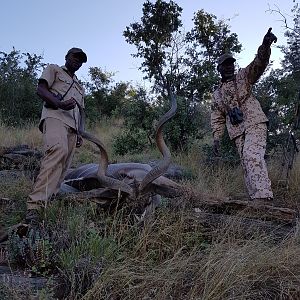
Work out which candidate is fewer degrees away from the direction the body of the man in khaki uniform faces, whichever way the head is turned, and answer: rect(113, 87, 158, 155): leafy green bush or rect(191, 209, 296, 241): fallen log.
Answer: the fallen log

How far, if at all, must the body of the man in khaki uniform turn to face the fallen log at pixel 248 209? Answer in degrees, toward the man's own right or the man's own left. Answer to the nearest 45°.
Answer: approximately 45° to the man's own left

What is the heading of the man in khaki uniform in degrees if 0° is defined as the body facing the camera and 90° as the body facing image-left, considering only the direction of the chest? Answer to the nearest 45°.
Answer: approximately 315°

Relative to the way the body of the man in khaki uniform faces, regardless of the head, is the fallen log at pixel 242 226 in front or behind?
in front

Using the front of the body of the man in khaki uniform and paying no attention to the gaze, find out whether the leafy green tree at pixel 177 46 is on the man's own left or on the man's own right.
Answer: on the man's own left

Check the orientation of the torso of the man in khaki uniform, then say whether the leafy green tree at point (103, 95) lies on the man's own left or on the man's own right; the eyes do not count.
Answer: on the man's own left

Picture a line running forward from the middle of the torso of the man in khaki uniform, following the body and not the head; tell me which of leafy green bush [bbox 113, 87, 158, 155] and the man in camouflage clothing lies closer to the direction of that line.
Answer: the man in camouflage clothing

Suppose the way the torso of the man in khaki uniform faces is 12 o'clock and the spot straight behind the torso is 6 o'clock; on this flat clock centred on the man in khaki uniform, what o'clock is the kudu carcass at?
The kudu carcass is roughly at 11 o'clock from the man in khaki uniform.

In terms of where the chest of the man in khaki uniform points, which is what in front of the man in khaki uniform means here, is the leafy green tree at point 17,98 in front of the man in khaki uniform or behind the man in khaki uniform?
behind

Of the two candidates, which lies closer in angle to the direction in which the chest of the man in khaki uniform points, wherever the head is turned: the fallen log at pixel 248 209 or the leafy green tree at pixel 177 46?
the fallen log

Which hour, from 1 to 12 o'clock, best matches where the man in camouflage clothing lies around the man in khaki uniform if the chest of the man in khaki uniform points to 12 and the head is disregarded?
The man in camouflage clothing is roughly at 10 o'clock from the man in khaki uniform.

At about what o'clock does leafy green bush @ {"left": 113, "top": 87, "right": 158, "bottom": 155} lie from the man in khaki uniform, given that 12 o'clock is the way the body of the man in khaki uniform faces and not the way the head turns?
The leafy green bush is roughly at 8 o'clock from the man in khaki uniform.
